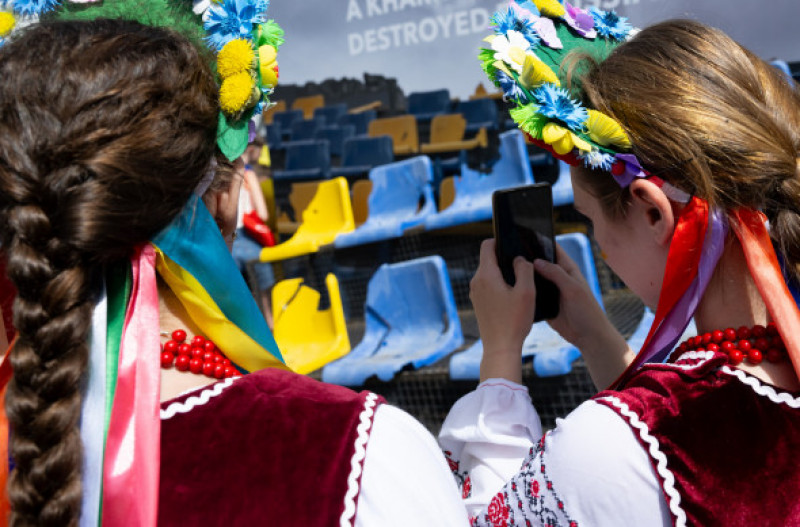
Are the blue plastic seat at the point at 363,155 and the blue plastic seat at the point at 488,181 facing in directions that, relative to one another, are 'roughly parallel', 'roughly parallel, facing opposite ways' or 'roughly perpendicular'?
roughly parallel

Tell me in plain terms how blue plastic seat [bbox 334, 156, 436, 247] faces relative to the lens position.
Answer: facing the viewer and to the left of the viewer

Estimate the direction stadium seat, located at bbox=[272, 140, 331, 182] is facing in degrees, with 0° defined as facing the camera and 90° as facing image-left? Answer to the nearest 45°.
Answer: approximately 45°

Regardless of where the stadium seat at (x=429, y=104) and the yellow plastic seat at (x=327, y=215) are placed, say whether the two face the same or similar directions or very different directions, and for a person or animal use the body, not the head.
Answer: same or similar directions

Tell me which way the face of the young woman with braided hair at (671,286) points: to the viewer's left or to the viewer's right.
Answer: to the viewer's left

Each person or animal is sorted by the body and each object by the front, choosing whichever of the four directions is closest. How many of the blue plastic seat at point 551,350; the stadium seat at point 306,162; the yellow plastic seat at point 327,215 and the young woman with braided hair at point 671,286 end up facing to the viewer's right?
0

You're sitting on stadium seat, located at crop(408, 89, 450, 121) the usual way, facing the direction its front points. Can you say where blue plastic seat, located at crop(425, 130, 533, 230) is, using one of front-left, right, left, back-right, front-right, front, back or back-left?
front-left

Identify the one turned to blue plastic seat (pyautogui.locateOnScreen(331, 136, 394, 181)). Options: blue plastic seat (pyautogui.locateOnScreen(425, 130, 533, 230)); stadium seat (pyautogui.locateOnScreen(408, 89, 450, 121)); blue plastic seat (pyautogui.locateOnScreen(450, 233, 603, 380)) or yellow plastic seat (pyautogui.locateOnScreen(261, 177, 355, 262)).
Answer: the stadium seat

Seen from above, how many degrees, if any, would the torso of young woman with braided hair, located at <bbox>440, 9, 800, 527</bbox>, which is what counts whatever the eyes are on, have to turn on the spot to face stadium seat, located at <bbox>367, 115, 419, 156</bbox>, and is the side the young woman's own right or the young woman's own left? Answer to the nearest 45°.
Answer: approximately 45° to the young woman's own right

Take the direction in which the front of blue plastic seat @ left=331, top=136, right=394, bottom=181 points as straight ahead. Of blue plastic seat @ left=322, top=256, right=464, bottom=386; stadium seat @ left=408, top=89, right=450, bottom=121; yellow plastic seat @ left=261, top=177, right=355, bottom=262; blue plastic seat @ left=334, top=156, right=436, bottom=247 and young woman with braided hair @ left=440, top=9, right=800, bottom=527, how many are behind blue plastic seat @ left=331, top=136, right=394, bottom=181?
1

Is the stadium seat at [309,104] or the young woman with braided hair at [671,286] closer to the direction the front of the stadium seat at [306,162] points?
the young woman with braided hair

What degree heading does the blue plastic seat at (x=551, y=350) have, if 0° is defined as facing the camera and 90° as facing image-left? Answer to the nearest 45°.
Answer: approximately 45°

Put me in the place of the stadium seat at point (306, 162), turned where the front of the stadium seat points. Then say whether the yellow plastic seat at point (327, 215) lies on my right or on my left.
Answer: on my left

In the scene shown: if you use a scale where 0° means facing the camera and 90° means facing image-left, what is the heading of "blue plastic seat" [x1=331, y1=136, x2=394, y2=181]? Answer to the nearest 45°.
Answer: approximately 45°

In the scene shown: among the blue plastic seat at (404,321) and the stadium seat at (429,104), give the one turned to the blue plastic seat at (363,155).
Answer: the stadium seat

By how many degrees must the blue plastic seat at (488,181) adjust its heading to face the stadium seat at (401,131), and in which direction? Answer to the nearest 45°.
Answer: approximately 135° to its right

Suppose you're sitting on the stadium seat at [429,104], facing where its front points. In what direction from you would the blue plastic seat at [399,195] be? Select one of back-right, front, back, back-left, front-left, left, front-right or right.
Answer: front-left

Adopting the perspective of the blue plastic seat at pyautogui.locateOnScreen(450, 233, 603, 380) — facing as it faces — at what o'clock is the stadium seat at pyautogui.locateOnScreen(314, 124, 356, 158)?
The stadium seat is roughly at 4 o'clock from the blue plastic seat.

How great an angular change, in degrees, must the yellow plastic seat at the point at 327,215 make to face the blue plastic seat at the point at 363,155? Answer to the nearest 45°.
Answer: approximately 135° to its right

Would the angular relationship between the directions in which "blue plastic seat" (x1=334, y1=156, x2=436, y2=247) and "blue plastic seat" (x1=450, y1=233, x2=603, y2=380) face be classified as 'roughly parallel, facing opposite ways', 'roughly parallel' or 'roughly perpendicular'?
roughly parallel

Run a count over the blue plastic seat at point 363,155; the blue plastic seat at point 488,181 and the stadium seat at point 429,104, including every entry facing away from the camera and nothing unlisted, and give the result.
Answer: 0
